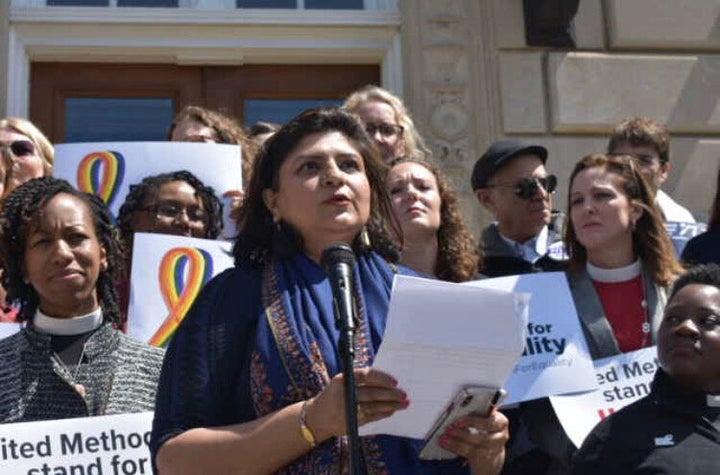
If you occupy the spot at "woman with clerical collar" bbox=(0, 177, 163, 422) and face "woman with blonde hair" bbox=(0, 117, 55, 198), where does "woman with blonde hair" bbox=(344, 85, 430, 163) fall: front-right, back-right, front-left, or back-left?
front-right

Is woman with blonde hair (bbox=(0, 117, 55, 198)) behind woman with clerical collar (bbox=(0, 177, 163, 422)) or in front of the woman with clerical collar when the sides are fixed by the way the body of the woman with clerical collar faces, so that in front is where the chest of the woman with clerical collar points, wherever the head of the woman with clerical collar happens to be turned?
behind

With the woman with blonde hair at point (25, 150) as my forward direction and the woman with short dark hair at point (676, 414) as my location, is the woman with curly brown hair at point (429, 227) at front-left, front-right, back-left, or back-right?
front-right

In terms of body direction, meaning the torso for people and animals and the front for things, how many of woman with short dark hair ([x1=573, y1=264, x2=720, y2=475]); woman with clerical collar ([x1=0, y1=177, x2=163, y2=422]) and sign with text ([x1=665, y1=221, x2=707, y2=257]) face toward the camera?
3

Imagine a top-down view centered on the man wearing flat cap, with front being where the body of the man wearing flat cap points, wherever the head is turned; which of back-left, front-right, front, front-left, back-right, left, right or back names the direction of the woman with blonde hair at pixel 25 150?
back-right

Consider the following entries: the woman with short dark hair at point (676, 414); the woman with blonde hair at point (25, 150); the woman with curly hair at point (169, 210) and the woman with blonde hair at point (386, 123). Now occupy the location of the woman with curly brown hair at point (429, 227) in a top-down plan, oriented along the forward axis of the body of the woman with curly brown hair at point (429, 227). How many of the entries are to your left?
1

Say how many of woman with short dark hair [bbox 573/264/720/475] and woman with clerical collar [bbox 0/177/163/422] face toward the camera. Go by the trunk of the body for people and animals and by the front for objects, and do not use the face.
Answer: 2

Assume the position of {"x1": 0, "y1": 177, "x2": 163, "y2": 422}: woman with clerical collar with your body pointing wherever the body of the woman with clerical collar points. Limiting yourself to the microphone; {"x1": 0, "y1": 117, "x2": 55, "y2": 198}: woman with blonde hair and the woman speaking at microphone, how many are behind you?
1

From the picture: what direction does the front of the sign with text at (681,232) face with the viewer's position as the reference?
facing the viewer

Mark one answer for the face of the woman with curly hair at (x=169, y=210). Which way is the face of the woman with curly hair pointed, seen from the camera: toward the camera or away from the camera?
toward the camera

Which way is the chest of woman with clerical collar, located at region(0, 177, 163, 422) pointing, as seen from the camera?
toward the camera

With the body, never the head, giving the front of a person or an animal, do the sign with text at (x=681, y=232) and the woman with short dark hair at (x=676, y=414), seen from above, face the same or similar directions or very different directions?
same or similar directions
